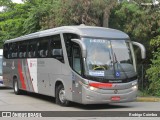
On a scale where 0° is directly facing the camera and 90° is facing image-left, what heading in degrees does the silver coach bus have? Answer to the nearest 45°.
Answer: approximately 315°

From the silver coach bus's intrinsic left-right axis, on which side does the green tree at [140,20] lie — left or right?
on its left
